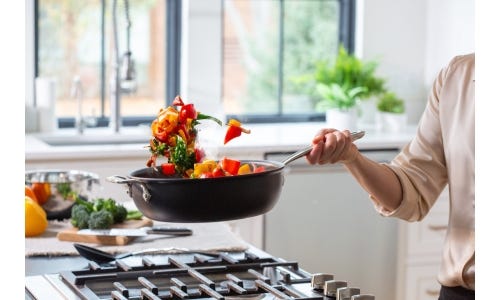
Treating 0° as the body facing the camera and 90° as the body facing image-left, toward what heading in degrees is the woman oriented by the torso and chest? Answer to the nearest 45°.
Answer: approximately 45°

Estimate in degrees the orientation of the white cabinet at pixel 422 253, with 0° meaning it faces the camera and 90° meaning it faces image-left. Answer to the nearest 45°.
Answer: approximately 0°

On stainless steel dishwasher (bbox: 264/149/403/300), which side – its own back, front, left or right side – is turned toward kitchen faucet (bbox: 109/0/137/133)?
right

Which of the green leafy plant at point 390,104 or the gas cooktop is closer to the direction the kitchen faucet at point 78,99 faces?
the gas cooktop

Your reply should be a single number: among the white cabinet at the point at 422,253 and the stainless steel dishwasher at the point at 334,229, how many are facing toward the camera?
2

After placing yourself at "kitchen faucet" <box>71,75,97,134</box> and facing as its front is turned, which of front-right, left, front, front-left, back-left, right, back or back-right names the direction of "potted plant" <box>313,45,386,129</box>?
back-left
